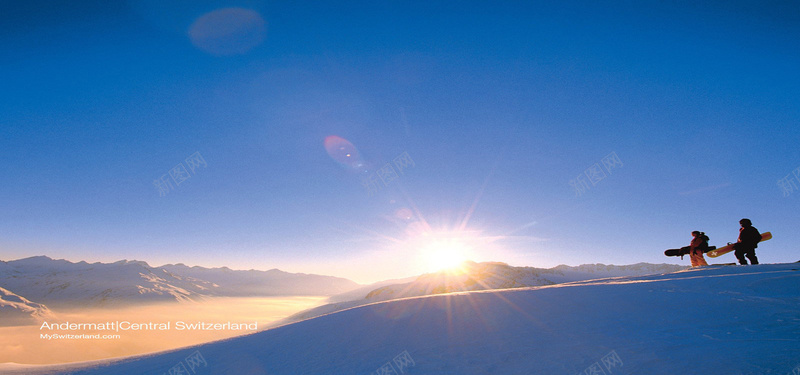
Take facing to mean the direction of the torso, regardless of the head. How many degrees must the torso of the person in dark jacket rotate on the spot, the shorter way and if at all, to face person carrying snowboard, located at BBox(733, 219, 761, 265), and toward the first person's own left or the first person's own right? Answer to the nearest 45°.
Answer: approximately 135° to the first person's own left

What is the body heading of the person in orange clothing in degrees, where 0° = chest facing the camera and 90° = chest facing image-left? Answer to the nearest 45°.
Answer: approximately 90°
